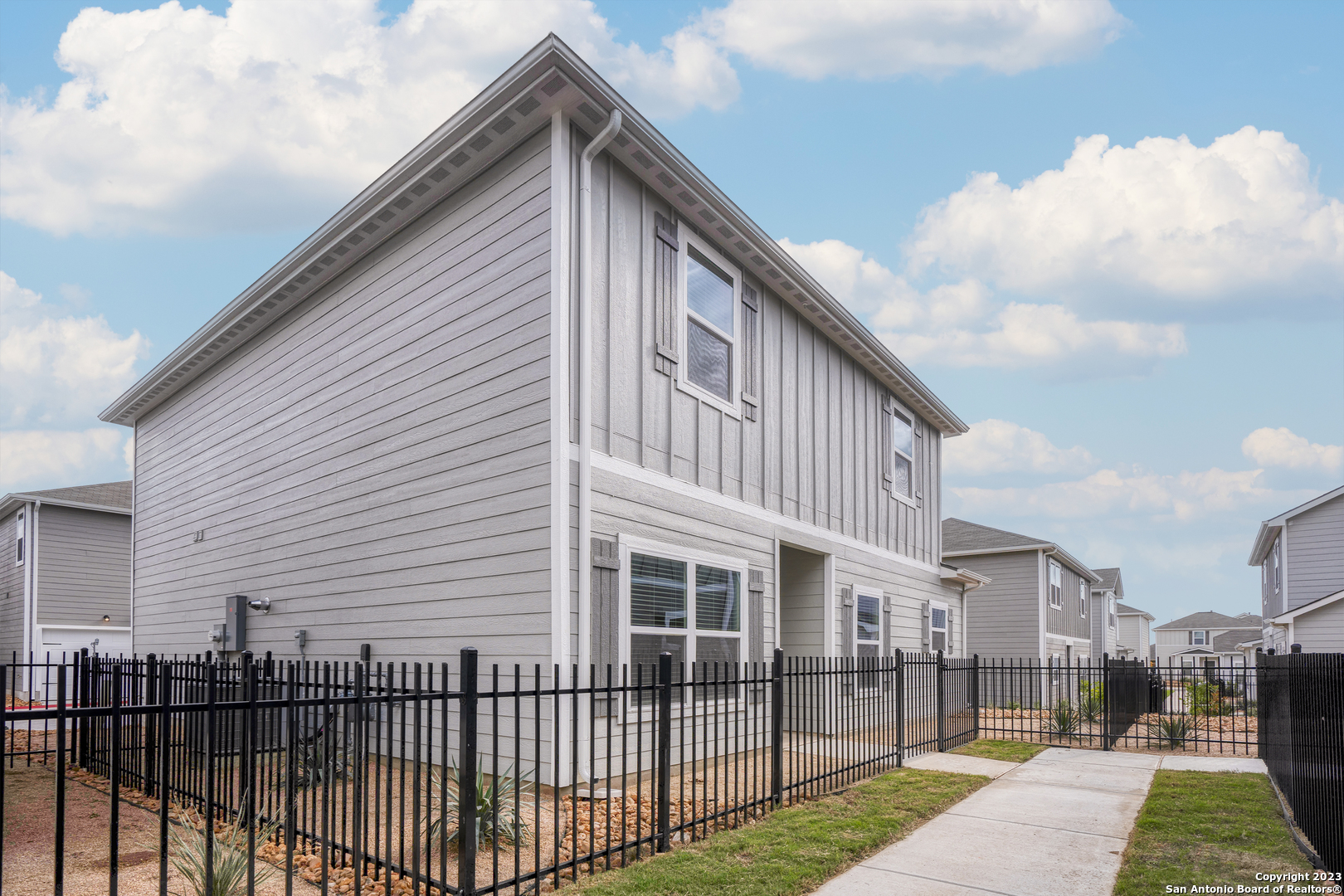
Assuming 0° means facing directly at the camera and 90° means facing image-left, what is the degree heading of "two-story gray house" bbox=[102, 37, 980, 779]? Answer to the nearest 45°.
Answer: approximately 315°

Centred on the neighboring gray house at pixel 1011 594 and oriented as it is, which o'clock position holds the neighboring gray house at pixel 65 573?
the neighboring gray house at pixel 65 573 is roughly at 5 o'clock from the neighboring gray house at pixel 1011 594.

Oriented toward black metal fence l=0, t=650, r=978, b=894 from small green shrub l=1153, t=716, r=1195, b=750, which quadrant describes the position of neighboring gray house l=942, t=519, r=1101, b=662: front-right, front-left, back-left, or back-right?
back-right

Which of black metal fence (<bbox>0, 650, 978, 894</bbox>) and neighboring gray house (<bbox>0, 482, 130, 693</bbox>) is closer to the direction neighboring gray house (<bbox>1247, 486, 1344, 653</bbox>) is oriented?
the neighboring gray house

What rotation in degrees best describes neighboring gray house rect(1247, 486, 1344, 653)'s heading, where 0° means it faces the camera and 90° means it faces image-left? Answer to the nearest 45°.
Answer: approximately 90°

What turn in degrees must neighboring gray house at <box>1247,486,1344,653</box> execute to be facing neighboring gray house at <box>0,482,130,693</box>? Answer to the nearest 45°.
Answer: approximately 45° to its left

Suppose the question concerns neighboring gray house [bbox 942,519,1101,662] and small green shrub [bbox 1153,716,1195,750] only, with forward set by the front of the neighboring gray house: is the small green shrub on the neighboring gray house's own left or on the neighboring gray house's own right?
on the neighboring gray house's own right

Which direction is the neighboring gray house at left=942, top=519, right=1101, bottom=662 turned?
to the viewer's right
